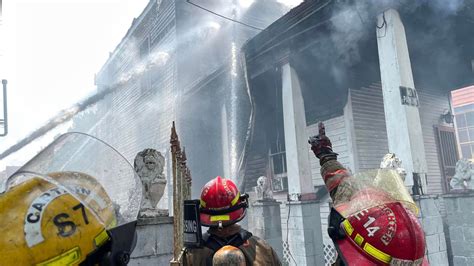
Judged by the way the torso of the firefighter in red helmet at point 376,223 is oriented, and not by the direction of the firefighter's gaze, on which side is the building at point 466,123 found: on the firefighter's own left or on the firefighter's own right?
on the firefighter's own right

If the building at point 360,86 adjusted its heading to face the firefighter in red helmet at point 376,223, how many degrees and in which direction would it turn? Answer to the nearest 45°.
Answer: approximately 45° to its left

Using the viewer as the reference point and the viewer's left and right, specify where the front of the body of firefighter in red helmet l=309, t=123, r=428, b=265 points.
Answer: facing away from the viewer and to the left of the viewer

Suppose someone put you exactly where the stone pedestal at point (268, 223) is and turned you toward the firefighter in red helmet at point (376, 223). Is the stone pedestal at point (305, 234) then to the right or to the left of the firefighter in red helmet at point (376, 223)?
left

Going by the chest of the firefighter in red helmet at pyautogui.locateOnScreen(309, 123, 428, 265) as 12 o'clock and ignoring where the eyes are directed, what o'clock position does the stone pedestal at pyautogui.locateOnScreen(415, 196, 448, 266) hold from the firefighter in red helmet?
The stone pedestal is roughly at 2 o'clock from the firefighter in red helmet.

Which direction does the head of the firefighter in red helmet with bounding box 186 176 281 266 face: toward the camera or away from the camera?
away from the camera
